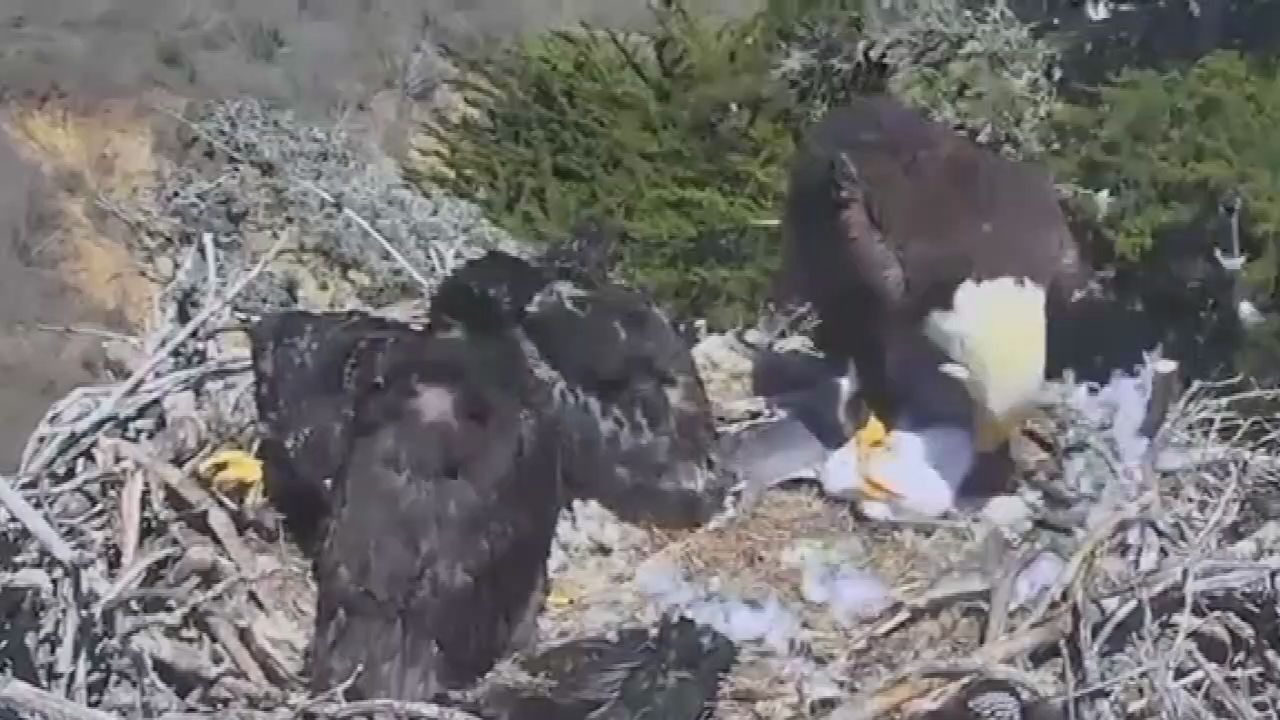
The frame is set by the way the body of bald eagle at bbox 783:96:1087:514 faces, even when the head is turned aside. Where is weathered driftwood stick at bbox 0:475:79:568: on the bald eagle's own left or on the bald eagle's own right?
on the bald eagle's own right

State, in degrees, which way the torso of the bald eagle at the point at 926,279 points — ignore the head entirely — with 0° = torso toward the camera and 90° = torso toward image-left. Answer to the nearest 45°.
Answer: approximately 315°

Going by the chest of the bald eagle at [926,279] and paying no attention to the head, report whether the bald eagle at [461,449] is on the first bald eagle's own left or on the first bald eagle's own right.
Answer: on the first bald eagle's own right

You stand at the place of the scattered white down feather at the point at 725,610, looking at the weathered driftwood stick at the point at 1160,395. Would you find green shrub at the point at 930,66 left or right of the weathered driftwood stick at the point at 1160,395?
left

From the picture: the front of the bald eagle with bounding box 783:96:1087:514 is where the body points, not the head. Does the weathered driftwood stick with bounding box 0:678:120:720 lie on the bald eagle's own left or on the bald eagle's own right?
on the bald eagle's own right

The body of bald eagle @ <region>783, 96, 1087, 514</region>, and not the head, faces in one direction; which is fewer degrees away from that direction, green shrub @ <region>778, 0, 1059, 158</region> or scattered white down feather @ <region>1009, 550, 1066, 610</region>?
the scattered white down feather
